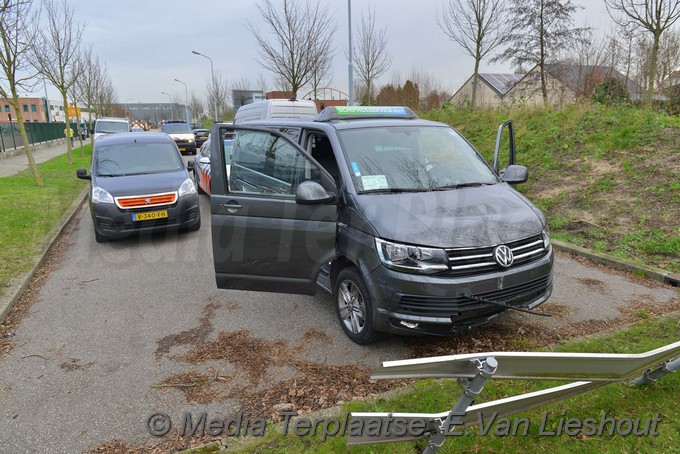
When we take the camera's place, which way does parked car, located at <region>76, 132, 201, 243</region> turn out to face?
facing the viewer

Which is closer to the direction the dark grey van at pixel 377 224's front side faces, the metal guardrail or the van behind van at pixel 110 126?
the metal guardrail

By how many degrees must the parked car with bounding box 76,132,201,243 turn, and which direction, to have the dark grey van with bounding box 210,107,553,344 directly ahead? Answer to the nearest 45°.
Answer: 0° — it already faces it

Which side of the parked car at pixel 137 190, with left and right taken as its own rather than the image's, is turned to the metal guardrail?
front

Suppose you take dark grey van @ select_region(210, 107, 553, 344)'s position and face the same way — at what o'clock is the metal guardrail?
The metal guardrail is roughly at 1 o'clock from the dark grey van.

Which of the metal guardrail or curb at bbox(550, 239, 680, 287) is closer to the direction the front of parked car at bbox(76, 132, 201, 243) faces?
the metal guardrail

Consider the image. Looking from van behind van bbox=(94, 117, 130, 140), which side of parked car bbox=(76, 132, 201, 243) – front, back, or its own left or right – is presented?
back

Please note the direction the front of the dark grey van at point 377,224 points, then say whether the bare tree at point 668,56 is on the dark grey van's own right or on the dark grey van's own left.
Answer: on the dark grey van's own left

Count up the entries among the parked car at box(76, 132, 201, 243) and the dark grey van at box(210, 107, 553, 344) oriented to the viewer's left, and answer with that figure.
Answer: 0

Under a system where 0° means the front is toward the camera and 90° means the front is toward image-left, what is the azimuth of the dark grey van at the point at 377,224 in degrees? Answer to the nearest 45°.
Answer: approximately 315°

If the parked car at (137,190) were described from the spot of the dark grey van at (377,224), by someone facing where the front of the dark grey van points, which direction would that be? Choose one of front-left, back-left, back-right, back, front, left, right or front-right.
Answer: back

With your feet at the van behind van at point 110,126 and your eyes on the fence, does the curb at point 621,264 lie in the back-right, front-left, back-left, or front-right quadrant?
back-left

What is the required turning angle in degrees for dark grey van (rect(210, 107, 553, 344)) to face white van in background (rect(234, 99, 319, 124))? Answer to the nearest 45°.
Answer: approximately 135° to its left

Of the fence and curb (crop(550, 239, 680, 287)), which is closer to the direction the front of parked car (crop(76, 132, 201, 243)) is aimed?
the curb
